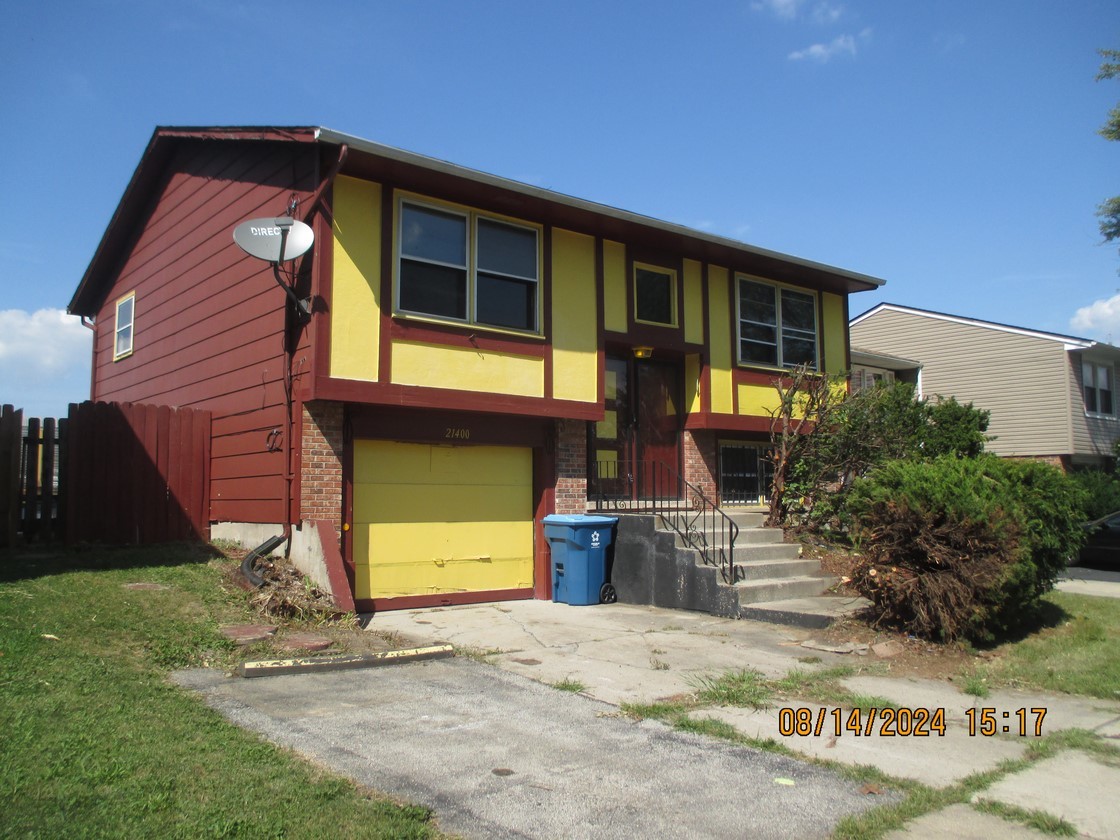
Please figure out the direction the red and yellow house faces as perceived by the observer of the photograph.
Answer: facing the viewer and to the right of the viewer

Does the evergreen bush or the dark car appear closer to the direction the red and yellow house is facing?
the evergreen bush

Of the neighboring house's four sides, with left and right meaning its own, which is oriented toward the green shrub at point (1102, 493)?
front

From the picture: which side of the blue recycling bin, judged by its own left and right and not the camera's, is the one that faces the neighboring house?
back

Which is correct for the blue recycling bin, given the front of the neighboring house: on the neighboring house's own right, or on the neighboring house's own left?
on the neighboring house's own right

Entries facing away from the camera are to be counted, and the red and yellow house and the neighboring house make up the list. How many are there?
0

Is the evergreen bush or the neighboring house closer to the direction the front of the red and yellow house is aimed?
the evergreen bush

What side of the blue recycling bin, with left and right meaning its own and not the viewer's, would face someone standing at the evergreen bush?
left

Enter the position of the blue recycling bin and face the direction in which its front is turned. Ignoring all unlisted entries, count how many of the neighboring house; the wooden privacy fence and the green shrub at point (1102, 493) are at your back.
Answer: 2

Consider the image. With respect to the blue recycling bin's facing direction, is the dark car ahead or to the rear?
to the rear

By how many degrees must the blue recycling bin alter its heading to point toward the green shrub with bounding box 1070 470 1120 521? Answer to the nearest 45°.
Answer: approximately 180°

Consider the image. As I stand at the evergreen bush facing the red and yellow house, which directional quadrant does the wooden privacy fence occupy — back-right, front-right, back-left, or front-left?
front-left

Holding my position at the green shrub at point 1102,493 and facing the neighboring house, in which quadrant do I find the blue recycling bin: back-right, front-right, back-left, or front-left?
back-left

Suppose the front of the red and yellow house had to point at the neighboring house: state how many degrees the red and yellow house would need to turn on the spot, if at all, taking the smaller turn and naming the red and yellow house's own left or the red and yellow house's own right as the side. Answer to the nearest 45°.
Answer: approximately 90° to the red and yellow house's own left

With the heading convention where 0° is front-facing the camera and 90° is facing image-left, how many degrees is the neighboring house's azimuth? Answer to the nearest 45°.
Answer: approximately 315°

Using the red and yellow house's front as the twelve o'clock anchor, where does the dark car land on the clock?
The dark car is roughly at 10 o'clock from the red and yellow house.

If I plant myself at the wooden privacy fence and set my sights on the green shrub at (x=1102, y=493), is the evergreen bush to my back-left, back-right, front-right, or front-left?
front-right
